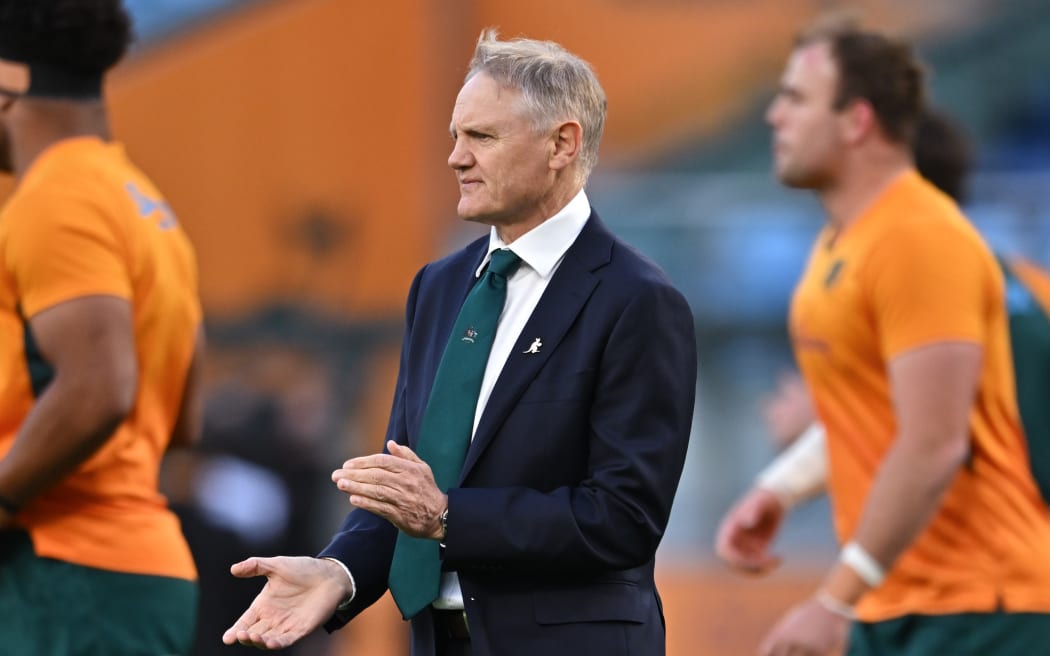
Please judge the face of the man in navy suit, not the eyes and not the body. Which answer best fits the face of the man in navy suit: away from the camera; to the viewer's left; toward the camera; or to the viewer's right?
to the viewer's left

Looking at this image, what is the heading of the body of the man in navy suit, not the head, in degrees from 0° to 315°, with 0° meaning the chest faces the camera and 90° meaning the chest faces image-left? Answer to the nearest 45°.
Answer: approximately 45°
